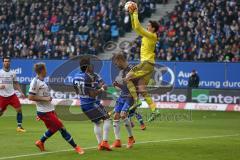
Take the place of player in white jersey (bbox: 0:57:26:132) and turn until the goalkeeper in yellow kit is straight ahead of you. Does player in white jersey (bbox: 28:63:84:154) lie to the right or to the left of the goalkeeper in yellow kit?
right

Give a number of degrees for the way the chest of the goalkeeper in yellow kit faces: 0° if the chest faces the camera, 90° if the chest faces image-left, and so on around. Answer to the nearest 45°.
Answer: approximately 90°

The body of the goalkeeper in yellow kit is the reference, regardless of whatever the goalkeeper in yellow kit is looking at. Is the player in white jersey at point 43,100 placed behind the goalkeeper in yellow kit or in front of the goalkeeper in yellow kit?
in front

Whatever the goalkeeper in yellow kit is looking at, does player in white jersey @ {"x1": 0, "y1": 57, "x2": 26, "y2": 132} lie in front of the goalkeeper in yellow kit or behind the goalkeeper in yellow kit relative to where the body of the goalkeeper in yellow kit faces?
in front
